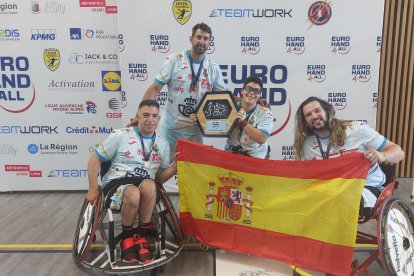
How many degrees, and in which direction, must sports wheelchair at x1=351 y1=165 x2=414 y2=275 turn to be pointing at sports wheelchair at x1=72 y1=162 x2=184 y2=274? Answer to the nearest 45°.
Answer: approximately 45° to its right

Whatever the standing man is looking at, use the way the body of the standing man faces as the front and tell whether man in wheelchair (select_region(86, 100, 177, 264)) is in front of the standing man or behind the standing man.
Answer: in front

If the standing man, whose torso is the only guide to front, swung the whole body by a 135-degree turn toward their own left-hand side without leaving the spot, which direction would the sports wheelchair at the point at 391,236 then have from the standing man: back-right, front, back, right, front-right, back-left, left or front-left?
right

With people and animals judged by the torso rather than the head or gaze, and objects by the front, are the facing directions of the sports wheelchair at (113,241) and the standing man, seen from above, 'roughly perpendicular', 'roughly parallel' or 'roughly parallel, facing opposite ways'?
roughly parallel

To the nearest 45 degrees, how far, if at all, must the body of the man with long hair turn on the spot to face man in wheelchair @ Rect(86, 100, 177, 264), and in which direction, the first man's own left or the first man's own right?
approximately 45° to the first man's own right

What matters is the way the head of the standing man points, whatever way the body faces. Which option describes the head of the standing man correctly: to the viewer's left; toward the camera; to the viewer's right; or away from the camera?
toward the camera

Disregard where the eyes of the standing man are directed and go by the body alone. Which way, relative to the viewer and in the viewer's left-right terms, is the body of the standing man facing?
facing the viewer

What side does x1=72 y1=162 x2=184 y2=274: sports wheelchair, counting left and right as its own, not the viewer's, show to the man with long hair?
left

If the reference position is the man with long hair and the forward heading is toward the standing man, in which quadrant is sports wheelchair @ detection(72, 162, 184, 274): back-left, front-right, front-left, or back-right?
front-left

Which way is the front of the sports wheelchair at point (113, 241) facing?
toward the camera

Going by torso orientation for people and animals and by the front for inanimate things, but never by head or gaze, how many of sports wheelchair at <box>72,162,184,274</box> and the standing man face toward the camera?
2

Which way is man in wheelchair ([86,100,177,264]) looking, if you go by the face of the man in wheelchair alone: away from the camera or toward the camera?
toward the camera
